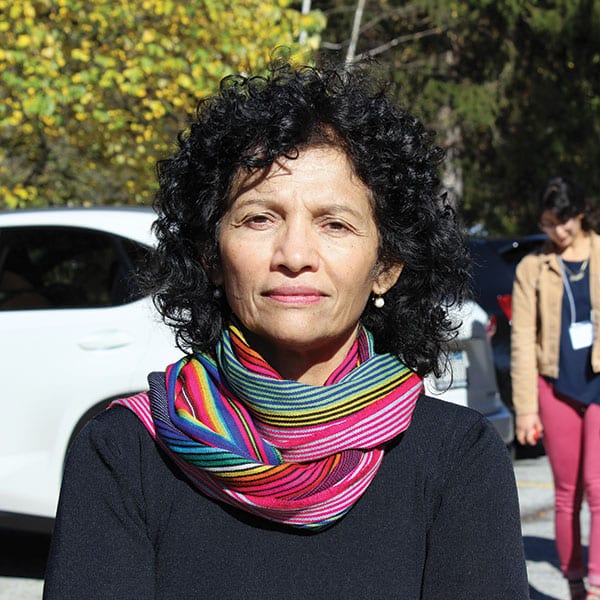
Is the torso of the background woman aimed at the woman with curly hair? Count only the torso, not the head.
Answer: yes

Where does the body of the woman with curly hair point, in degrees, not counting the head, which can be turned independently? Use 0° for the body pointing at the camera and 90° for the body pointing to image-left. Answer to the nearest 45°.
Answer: approximately 0°

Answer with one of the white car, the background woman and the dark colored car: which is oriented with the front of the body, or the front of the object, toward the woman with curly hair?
the background woman

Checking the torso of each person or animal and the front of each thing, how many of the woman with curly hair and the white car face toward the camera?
1

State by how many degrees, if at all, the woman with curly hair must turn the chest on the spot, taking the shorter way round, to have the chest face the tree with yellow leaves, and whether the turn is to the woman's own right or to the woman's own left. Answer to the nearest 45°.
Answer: approximately 180°

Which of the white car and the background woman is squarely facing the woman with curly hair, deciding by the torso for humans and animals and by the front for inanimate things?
the background woman

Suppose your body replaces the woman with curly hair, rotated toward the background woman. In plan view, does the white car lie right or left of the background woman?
left

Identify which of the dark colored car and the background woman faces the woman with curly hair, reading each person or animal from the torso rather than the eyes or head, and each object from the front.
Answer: the background woman
